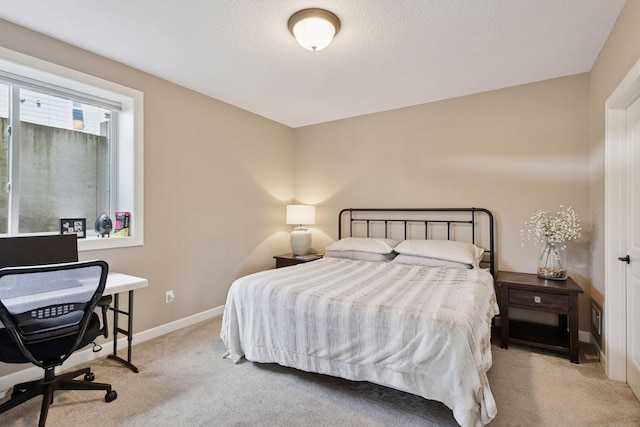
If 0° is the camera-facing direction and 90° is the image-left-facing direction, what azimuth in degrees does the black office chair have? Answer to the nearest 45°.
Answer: approximately 180°

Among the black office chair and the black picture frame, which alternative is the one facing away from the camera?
the black office chair

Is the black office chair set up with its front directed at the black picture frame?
yes

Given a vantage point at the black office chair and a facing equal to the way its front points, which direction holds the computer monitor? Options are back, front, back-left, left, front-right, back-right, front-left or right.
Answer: front

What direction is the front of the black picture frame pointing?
toward the camera

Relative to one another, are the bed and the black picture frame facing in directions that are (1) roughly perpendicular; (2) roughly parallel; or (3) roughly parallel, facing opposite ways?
roughly perpendicular

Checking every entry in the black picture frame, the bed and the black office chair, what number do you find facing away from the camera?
1

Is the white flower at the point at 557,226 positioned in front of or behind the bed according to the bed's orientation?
behind

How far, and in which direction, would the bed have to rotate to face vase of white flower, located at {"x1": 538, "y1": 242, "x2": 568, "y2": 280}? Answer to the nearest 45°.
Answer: approximately 180°

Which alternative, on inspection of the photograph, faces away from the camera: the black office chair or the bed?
the black office chair

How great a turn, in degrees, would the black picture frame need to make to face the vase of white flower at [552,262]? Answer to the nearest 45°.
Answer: approximately 45° to its left

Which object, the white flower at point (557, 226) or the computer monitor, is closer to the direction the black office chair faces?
the computer monitor
